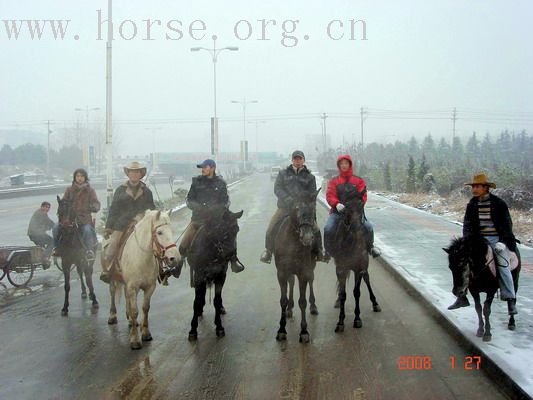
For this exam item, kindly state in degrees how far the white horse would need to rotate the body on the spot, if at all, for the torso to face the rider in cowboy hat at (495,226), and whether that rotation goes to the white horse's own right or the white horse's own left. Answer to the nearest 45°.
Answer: approximately 45° to the white horse's own left

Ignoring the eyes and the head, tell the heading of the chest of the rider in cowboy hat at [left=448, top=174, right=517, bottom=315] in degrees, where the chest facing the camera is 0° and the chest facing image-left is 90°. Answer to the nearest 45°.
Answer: approximately 45°
